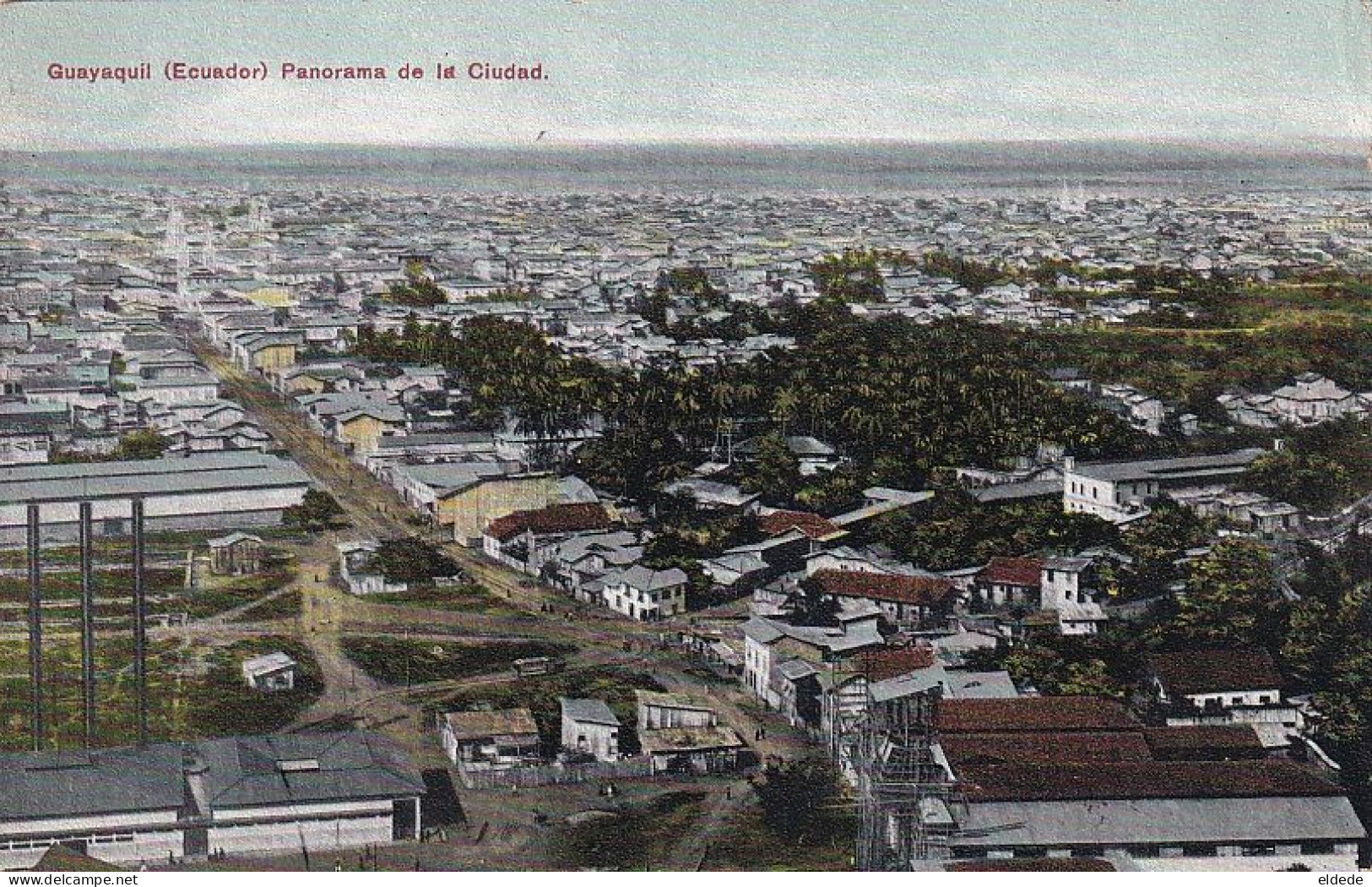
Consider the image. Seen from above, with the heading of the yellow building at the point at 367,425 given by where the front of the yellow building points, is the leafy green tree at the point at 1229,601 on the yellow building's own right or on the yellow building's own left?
on the yellow building's own left

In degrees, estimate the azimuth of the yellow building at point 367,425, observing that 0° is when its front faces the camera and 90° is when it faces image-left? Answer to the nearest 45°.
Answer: approximately 45°

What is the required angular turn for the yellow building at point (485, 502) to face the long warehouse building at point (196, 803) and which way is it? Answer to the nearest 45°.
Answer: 0° — it already faces it

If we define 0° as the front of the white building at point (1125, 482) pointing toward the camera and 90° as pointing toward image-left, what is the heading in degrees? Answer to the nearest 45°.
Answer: approximately 45°

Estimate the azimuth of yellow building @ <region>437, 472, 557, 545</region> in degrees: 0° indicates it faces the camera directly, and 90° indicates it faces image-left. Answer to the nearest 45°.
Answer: approximately 45°
